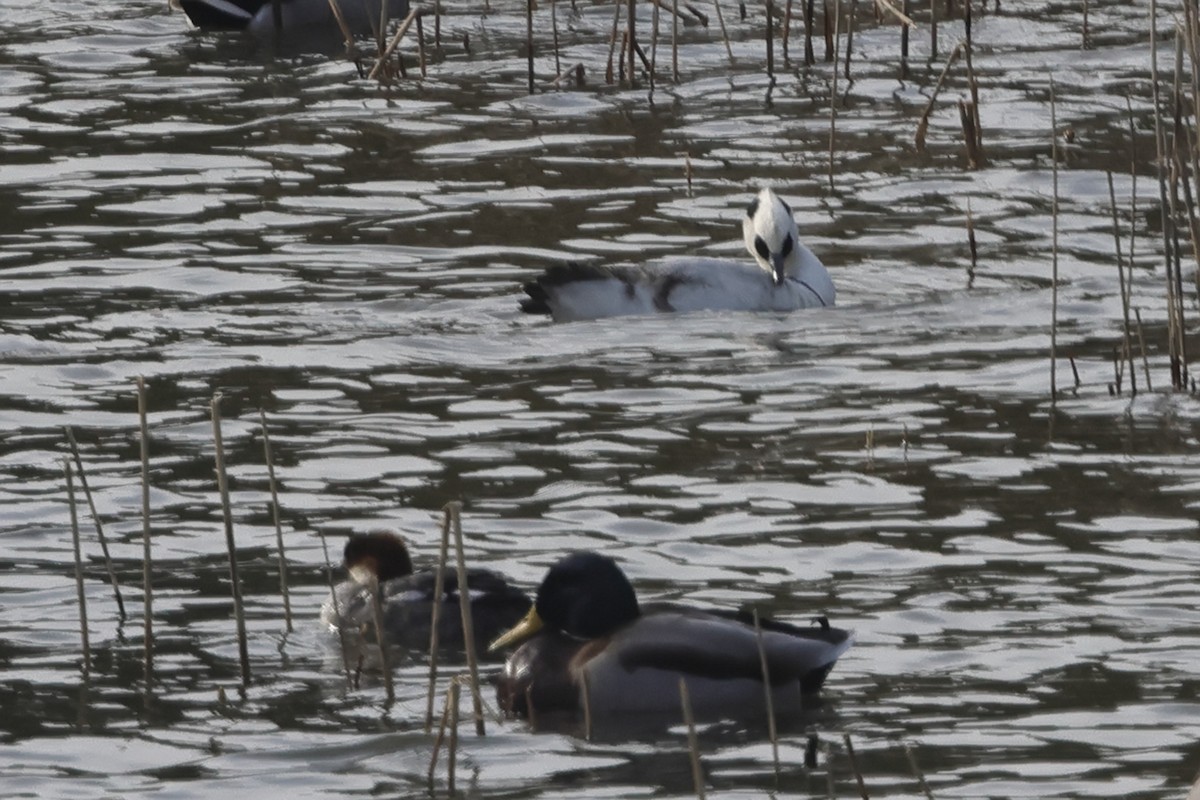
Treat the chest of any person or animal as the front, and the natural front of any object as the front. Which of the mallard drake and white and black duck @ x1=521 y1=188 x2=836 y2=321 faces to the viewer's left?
the mallard drake

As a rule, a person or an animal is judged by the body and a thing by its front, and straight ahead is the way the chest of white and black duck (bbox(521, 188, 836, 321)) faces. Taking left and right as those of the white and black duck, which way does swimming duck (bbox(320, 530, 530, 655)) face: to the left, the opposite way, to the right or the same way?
the opposite way

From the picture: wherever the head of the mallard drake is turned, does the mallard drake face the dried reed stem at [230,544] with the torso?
yes

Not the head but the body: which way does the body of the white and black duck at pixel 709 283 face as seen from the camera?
to the viewer's right

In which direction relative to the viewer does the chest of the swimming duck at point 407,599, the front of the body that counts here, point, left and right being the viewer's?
facing to the left of the viewer

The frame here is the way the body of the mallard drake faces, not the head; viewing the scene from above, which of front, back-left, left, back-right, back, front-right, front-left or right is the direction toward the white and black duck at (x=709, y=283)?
right

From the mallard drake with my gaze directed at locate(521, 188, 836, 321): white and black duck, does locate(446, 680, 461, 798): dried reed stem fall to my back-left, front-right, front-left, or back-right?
back-left

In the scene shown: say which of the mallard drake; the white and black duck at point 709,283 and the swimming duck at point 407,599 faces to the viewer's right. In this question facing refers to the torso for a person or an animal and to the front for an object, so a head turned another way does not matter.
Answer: the white and black duck

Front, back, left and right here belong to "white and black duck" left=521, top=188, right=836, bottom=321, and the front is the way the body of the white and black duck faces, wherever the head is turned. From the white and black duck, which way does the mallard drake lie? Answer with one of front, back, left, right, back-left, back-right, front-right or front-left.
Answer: right

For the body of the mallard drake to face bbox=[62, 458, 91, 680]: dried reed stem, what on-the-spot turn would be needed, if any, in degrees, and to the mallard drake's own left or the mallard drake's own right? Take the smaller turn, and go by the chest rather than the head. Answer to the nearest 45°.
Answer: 0° — it already faces it

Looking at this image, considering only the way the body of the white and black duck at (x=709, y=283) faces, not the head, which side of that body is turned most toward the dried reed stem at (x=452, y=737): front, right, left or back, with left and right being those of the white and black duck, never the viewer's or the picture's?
right

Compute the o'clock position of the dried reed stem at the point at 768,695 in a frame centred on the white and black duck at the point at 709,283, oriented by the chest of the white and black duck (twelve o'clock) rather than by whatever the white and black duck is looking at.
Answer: The dried reed stem is roughly at 3 o'clock from the white and black duck.

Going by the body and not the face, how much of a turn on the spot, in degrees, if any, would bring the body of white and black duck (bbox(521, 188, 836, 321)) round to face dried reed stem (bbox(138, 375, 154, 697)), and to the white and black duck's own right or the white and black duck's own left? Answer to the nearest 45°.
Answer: approximately 90° to the white and black duck's own right

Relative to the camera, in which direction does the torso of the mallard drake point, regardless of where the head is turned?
to the viewer's left

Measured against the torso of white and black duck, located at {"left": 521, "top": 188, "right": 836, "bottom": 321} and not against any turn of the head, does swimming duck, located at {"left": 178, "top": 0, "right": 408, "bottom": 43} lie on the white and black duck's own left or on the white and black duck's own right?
on the white and black duck's own left

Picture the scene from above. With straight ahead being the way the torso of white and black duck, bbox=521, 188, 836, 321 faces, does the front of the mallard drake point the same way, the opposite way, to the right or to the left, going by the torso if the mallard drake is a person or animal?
the opposite way
